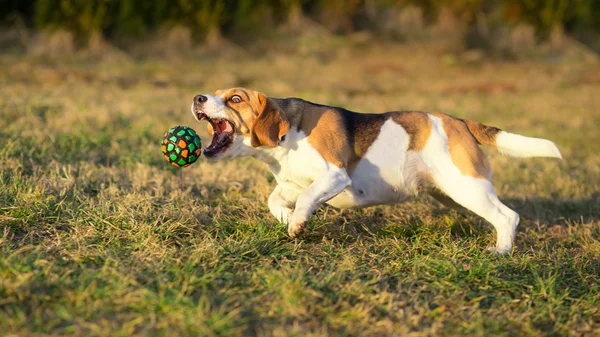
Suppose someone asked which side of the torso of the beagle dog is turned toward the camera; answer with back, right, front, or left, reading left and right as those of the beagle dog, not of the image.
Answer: left

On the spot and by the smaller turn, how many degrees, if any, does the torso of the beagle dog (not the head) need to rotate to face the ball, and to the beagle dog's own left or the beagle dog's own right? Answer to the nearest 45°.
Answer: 0° — it already faces it
